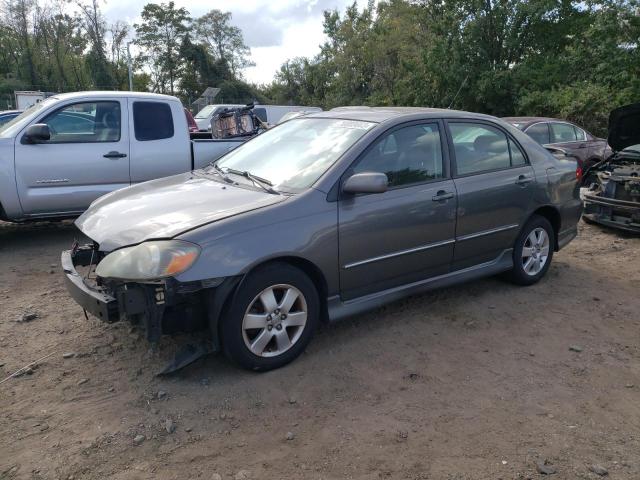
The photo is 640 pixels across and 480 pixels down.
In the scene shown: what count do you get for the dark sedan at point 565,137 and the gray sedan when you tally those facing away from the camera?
0

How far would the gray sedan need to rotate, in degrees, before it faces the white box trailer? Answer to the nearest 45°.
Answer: approximately 90° to its right

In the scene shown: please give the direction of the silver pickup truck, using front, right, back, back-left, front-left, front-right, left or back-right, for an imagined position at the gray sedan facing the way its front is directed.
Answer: right

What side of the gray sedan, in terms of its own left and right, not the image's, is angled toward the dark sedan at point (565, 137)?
back

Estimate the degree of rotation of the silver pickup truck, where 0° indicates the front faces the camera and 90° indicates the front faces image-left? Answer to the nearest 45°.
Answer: approximately 90°

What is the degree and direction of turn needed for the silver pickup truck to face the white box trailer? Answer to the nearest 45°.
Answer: approximately 90° to its right

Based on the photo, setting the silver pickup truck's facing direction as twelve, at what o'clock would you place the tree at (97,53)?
The tree is roughly at 3 o'clock from the silver pickup truck.

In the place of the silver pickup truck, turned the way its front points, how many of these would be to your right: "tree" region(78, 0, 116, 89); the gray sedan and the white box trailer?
2

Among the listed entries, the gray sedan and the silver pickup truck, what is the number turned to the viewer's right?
0
